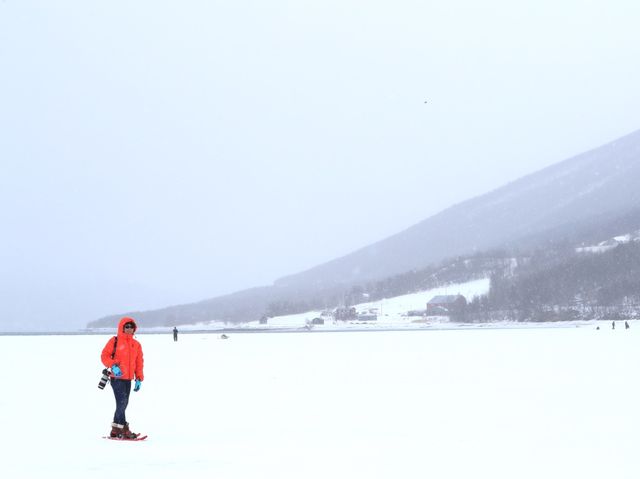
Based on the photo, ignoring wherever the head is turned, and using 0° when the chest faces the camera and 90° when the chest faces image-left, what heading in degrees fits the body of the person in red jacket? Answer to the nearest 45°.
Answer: approximately 315°
